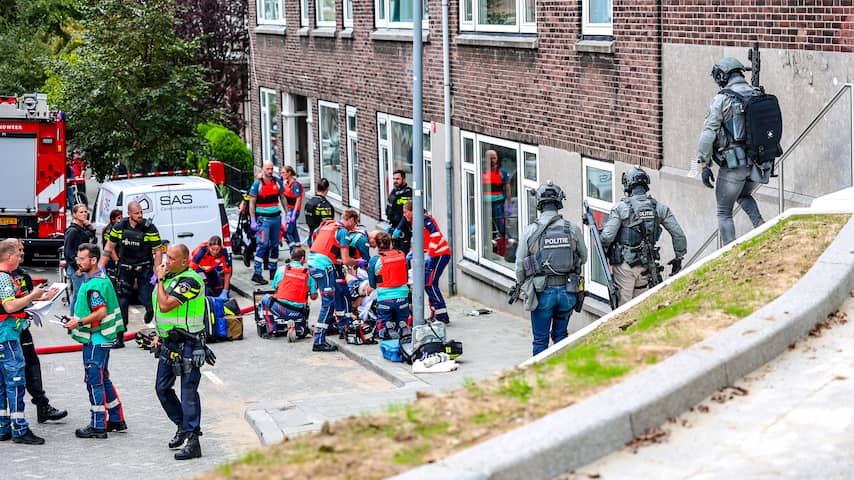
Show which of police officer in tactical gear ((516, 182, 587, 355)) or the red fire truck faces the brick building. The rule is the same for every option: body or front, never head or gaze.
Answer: the police officer in tactical gear

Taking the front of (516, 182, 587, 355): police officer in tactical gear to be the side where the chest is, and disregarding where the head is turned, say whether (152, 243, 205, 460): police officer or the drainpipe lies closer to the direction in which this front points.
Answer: the drainpipe

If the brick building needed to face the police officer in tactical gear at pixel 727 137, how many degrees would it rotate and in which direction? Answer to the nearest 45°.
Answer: approximately 45° to its left

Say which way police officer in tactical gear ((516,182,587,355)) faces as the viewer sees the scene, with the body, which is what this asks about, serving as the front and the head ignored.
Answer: away from the camera

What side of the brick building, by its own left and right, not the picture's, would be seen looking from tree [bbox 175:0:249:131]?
right

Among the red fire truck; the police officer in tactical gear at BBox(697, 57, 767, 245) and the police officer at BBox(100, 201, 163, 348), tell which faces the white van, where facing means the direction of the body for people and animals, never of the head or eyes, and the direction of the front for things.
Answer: the police officer in tactical gear

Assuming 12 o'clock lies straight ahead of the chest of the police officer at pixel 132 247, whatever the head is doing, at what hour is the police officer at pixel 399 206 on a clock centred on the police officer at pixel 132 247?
the police officer at pixel 399 206 is roughly at 9 o'clock from the police officer at pixel 132 247.

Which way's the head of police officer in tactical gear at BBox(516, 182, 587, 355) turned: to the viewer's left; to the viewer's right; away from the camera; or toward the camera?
away from the camera

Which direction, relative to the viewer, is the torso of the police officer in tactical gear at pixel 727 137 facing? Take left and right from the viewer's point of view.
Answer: facing away from the viewer and to the left of the viewer

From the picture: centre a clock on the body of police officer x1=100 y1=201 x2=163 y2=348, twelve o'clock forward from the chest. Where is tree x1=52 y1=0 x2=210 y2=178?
The tree is roughly at 6 o'clock from the police officer.

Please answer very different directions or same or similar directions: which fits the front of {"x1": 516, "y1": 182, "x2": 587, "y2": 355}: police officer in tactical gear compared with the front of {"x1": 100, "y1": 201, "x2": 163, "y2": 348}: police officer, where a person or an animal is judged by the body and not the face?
very different directions
